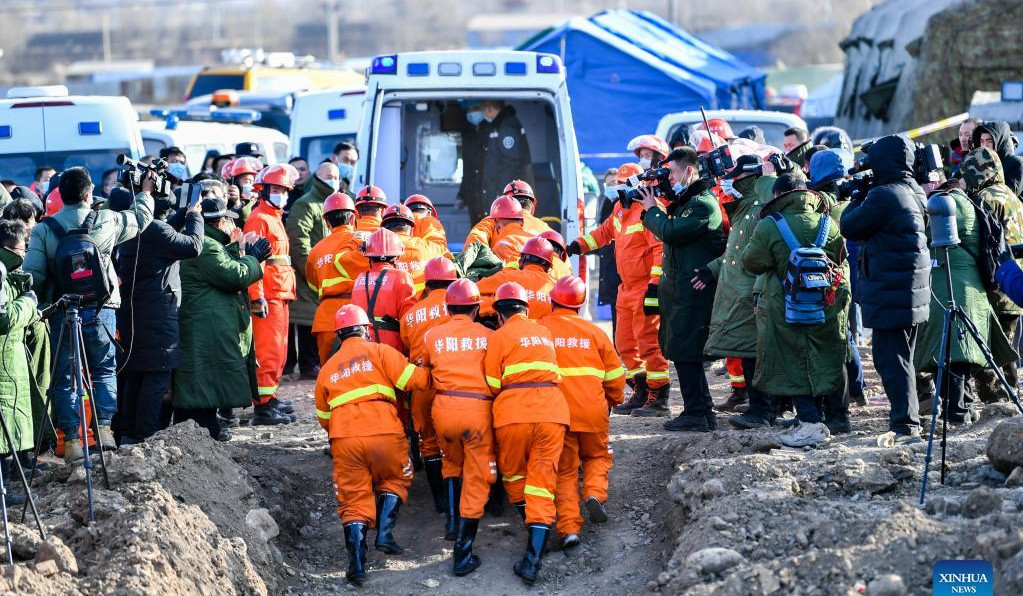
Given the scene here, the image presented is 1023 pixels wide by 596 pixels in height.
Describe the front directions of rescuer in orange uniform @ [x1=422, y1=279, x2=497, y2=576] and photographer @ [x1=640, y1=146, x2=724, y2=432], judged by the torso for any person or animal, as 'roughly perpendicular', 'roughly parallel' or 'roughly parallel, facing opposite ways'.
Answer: roughly perpendicular

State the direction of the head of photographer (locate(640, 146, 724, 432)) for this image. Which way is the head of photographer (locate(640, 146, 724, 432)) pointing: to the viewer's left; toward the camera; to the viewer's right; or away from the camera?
to the viewer's left

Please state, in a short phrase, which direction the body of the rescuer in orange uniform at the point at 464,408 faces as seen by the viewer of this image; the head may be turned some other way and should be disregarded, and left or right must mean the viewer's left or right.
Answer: facing away from the viewer

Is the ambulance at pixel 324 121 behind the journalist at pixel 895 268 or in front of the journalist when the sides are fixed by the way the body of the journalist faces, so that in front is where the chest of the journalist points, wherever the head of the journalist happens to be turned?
in front

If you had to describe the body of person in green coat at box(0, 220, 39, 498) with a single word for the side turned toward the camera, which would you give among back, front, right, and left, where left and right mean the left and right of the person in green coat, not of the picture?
right

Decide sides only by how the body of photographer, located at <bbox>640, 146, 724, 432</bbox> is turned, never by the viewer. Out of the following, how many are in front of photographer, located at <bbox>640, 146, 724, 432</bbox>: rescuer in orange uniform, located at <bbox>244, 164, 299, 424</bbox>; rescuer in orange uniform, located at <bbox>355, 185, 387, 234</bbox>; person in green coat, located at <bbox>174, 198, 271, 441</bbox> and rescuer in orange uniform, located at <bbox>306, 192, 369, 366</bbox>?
4

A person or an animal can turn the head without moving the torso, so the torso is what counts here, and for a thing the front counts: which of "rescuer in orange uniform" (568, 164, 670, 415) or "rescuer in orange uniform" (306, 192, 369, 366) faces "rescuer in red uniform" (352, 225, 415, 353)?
"rescuer in orange uniform" (568, 164, 670, 415)

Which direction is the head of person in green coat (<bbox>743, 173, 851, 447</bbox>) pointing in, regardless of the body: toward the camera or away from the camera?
away from the camera

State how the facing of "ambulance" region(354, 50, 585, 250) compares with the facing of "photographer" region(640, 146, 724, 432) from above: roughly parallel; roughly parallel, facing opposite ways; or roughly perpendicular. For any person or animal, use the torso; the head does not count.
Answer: roughly perpendicular

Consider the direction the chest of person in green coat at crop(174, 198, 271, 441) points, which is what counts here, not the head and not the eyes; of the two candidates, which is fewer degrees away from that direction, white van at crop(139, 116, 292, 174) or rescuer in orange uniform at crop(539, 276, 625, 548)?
the rescuer in orange uniform

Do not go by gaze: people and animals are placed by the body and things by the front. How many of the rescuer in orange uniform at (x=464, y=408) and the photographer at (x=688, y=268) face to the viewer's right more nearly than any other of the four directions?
0

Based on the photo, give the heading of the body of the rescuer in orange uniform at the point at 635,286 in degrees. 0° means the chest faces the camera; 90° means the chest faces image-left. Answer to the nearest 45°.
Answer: approximately 45°

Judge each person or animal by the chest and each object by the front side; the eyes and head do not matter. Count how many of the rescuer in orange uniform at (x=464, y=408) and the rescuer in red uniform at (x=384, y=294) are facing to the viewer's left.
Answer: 0

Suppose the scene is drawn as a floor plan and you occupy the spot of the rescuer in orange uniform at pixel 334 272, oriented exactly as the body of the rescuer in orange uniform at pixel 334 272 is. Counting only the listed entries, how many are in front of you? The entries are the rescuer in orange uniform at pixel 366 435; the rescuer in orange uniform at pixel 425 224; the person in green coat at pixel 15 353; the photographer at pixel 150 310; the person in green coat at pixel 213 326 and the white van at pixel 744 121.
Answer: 2

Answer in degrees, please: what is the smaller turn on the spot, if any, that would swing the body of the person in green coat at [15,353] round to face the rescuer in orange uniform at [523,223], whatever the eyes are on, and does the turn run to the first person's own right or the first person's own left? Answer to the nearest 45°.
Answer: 0° — they already face them

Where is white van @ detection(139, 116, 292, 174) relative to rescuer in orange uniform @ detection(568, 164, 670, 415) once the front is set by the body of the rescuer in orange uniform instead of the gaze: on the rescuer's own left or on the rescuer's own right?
on the rescuer's own right
